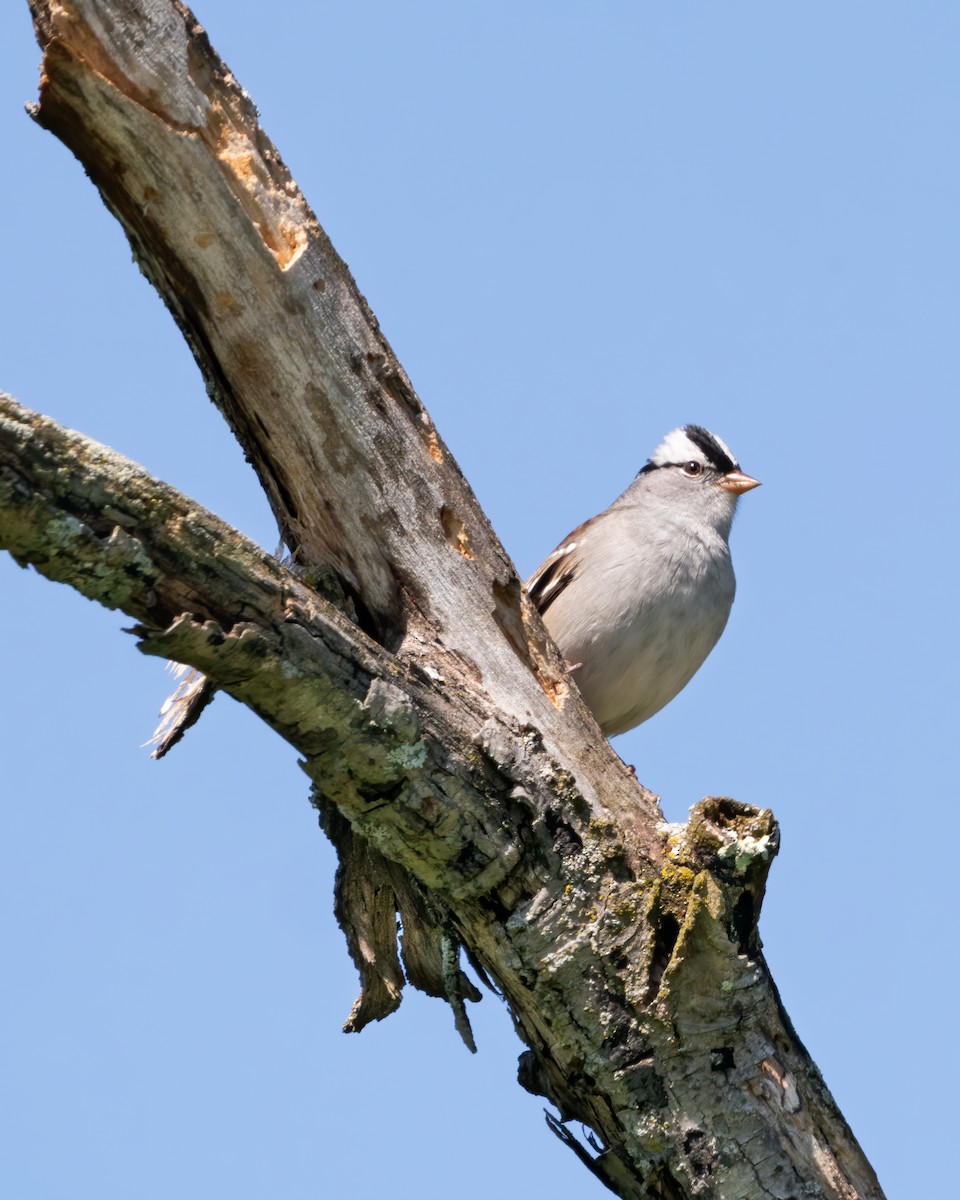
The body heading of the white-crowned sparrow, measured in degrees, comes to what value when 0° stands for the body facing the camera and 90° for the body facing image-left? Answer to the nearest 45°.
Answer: approximately 315°
